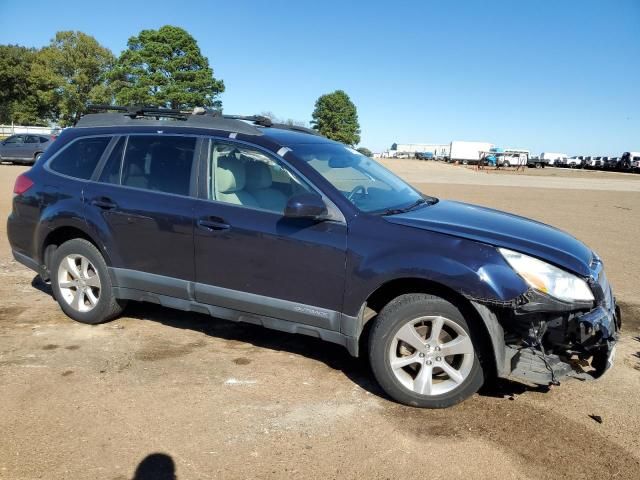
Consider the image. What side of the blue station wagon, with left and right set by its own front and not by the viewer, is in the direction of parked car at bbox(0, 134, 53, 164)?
back

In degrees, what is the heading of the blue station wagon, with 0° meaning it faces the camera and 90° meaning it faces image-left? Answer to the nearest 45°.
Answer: approximately 315°
